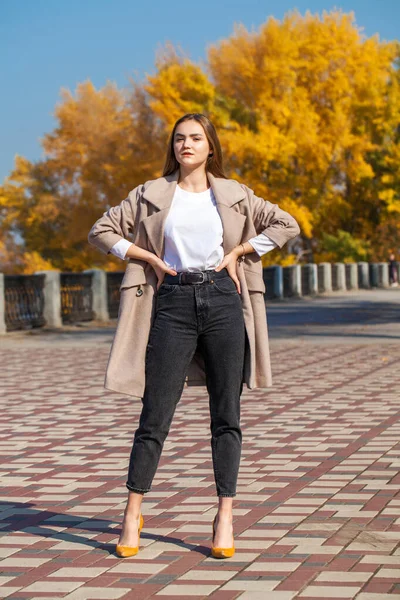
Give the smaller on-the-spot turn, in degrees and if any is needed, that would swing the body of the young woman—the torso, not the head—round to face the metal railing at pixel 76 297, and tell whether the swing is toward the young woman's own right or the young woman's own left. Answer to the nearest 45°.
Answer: approximately 180°

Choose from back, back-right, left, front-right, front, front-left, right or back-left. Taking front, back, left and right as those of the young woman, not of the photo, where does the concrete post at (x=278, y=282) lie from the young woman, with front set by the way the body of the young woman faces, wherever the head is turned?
back

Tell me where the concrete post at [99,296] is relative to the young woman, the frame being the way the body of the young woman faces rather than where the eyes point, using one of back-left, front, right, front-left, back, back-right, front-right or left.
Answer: back

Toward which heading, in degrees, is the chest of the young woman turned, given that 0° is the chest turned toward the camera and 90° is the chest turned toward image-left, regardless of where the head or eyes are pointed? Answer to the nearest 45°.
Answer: approximately 0°

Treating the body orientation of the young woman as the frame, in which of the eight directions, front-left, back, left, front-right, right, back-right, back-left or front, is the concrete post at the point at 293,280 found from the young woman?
back

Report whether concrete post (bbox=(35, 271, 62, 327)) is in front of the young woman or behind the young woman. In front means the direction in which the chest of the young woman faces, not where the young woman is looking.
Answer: behind

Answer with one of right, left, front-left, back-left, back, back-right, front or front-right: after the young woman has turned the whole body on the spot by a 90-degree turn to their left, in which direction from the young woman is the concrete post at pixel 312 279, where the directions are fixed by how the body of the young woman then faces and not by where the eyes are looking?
left

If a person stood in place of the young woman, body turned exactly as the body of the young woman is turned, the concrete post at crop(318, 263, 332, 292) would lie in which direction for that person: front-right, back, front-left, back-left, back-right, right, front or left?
back

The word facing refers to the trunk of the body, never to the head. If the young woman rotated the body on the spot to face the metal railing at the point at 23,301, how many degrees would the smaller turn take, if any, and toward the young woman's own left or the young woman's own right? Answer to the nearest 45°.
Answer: approximately 180°

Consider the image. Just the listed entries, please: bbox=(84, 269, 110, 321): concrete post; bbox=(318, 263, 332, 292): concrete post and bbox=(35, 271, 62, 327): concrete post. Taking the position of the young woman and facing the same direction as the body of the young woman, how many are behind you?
3
